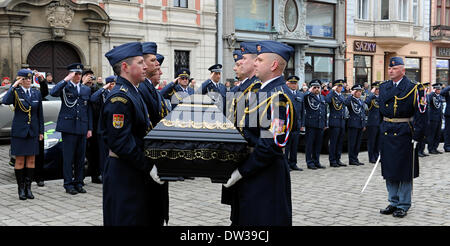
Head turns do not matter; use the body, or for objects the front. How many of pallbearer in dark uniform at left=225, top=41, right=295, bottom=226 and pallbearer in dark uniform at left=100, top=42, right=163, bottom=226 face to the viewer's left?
1

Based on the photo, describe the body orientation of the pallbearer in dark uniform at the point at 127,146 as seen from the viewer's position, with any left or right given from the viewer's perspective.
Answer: facing to the right of the viewer

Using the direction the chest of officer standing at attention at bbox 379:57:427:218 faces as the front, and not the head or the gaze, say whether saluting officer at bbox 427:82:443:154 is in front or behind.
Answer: behind

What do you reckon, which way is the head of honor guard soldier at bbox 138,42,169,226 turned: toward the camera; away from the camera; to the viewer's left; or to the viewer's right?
to the viewer's right

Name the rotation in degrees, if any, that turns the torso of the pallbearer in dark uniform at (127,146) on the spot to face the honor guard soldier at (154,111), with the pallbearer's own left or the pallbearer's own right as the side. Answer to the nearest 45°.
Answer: approximately 45° to the pallbearer's own left

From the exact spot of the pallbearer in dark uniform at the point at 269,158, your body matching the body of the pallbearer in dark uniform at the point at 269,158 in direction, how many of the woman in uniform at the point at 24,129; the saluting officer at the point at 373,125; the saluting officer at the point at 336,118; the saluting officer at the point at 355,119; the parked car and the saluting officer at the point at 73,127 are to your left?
0

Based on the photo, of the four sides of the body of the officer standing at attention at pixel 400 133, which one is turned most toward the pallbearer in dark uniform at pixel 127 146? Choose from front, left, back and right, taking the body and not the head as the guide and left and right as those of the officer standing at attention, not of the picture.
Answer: front

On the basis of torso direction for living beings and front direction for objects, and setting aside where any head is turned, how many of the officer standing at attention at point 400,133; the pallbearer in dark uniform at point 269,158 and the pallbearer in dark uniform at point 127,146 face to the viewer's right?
1

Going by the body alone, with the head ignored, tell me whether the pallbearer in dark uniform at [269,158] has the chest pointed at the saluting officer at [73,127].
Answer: no

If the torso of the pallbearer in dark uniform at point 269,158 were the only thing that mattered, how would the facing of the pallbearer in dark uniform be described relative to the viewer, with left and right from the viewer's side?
facing to the left of the viewer

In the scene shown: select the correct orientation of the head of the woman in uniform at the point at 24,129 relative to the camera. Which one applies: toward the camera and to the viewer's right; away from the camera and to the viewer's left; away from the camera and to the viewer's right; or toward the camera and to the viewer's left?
toward the camera and to the viewer's right

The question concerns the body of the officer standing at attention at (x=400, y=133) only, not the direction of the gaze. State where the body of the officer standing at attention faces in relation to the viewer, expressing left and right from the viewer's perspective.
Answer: facing the viewer and to the left of the viewer

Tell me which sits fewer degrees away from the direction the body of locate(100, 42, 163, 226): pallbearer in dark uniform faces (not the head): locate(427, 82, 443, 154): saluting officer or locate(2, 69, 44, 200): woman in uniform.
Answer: the saluting officer

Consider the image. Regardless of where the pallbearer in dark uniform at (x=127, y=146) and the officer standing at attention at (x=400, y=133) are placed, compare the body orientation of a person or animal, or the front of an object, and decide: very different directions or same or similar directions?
very different directions

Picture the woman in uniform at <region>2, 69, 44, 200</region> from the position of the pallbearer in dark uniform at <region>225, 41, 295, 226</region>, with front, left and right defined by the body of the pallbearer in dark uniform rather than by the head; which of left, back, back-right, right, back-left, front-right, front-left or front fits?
front-right

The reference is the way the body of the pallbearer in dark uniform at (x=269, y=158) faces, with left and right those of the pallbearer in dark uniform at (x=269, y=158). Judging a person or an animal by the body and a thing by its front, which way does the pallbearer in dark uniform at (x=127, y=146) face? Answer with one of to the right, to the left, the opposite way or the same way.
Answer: the opposite way
